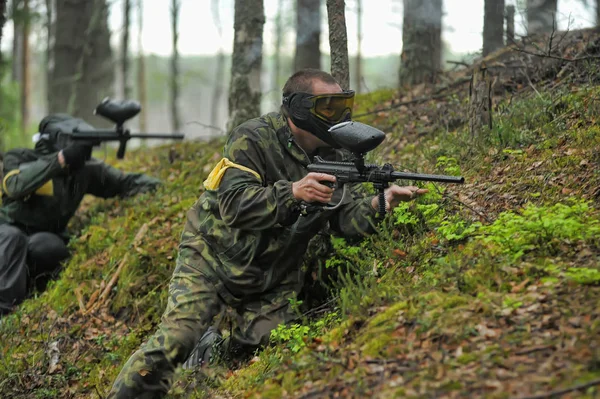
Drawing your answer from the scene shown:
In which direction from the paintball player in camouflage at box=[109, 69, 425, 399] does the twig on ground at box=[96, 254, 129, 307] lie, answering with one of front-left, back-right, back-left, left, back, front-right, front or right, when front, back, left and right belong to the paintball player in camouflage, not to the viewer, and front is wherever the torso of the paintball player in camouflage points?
back-left

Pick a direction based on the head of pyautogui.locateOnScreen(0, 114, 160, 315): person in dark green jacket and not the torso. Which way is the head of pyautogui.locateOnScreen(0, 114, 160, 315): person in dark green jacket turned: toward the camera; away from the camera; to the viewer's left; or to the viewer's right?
to the viewer's right

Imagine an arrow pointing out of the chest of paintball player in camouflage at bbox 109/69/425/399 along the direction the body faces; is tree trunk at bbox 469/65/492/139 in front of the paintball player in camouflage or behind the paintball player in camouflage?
in front

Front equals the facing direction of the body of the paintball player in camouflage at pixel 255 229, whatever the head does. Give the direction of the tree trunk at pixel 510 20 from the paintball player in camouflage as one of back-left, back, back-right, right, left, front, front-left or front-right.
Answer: front-left

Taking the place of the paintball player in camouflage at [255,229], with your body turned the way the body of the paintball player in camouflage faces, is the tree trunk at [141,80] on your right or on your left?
on your left

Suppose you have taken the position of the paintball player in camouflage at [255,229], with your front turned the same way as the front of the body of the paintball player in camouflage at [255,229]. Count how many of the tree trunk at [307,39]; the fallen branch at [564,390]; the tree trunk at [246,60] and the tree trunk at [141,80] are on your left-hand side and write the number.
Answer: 3

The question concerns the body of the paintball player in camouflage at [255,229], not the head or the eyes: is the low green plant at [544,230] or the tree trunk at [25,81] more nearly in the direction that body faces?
the low green plant

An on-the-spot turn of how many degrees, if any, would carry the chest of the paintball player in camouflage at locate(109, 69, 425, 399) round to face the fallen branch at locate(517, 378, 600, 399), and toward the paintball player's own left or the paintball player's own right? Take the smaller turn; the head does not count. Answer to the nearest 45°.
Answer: approximately 45° to the paintball player's own right

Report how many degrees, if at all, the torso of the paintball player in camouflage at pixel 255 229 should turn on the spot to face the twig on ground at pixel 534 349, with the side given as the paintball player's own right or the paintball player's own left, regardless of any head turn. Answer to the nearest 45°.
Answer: approximately 45° to the paintball player's own right

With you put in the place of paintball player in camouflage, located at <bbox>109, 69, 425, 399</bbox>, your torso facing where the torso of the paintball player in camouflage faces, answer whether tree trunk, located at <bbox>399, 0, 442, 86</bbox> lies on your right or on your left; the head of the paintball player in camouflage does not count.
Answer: on your left

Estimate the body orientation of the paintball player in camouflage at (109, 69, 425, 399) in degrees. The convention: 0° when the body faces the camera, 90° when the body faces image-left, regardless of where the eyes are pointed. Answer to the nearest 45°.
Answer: approximately 270°

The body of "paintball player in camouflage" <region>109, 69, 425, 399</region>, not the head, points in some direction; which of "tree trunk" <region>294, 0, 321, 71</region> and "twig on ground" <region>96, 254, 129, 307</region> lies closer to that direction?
the tree trunk
